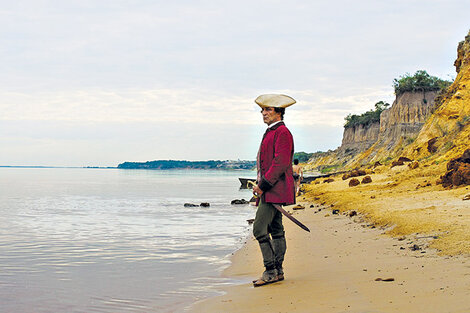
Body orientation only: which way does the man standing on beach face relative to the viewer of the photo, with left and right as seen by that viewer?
facing to the left of the viewer

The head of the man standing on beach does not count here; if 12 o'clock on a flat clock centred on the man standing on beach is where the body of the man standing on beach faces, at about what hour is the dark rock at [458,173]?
The dark rock is roughly at 4 o'clock from the man standing on beach.

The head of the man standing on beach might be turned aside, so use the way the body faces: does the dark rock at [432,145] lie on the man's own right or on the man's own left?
on the man's own right
